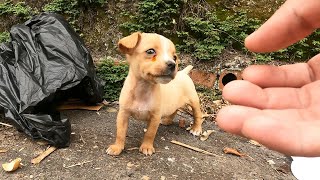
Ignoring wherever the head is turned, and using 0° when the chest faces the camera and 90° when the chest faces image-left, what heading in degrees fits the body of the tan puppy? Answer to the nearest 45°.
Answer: approximately 45°

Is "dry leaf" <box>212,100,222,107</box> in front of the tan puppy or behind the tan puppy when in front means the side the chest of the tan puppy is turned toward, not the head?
behind

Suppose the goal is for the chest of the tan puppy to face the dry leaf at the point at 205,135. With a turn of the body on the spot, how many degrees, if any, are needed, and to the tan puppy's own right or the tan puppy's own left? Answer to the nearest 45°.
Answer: approximately 180°
